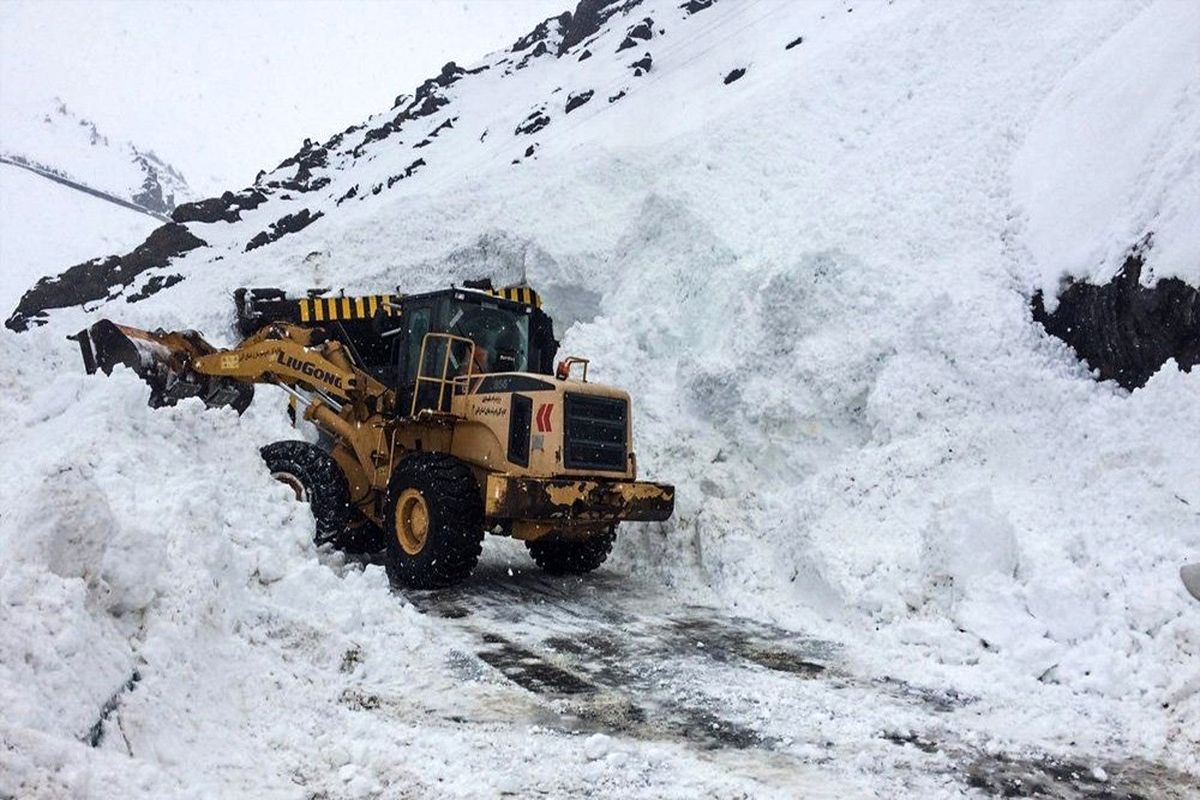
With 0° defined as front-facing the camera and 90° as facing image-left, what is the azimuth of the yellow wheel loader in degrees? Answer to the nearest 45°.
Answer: approximately 135°
